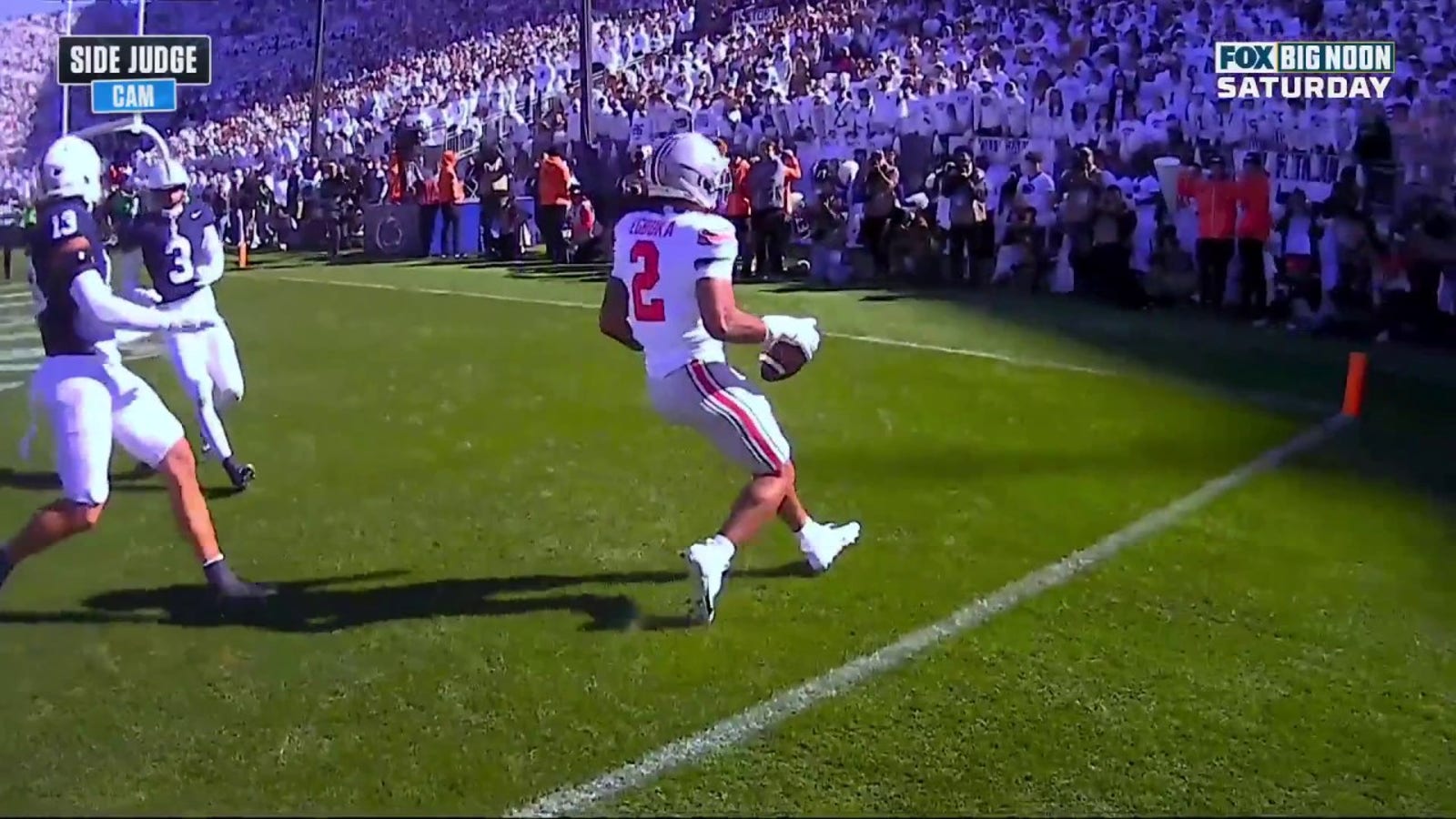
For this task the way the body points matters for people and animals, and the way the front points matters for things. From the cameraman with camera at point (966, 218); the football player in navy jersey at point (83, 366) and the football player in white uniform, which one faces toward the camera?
the cameraman with camera

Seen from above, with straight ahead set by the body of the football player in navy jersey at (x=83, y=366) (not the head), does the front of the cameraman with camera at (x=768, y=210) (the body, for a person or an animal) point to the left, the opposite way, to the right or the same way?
to the right

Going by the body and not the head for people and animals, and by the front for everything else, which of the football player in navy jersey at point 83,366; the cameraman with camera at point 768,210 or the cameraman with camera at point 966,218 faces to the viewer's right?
the football player in navy jersey

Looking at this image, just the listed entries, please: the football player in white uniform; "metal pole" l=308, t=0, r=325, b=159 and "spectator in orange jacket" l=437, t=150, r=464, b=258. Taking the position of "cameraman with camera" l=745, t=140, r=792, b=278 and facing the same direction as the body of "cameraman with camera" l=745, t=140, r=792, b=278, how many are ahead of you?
1

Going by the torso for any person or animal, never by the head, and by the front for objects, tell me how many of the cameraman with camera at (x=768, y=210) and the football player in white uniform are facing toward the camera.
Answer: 1

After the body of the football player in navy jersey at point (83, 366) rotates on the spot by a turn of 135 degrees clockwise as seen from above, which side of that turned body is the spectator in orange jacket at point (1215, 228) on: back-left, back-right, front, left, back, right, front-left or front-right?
back

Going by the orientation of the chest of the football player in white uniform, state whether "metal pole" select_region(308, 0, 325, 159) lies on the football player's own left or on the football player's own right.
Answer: on the football player's own left

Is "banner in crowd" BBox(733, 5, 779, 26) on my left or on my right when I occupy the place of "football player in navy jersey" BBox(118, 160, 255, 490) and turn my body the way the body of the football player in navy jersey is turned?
on my left

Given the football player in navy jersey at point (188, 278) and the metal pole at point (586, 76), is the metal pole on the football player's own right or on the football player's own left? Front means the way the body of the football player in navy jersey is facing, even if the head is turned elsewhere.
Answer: on the football player's own left

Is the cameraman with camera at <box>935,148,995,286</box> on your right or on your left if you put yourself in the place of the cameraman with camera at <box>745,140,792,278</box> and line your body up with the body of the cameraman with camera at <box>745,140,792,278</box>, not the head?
on your left

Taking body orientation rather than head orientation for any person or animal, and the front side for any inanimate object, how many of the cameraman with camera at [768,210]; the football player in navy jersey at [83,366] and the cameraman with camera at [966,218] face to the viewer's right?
1

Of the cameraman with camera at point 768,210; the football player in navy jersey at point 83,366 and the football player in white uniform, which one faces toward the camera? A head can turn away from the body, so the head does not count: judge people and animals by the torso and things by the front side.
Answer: the cameraman with camera

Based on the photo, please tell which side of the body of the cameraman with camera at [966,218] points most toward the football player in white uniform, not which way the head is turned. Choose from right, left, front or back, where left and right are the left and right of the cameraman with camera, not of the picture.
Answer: front

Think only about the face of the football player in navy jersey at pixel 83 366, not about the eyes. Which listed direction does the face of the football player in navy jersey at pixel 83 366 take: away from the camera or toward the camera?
away from the camera

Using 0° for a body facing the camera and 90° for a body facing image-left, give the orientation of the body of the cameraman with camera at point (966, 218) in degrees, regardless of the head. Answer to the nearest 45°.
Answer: approximately 0°

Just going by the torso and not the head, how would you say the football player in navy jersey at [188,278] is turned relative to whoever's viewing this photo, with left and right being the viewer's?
facing the viewer and to the right of the viewer

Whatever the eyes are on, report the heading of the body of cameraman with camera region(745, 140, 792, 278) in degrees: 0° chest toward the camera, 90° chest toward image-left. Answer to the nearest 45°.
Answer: approximately 0°
